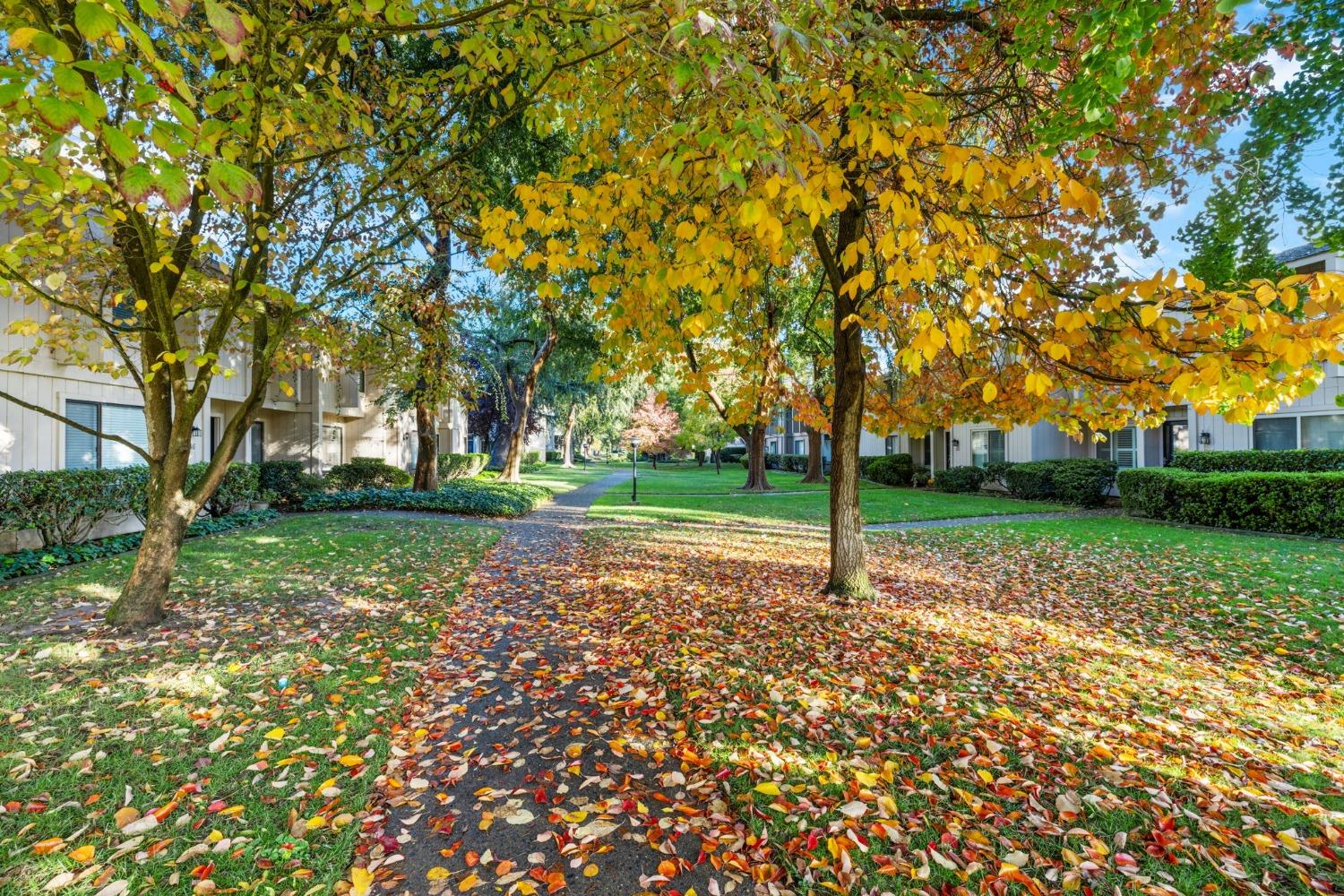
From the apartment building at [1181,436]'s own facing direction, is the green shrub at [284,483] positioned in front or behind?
in front

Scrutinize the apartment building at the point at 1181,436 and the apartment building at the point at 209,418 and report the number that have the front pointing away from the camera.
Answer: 0

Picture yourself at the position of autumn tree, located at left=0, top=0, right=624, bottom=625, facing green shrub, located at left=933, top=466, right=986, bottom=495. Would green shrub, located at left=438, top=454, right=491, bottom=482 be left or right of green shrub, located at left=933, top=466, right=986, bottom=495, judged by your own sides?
left

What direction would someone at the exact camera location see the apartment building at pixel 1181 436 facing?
facing the viewer and to the left of the viewer

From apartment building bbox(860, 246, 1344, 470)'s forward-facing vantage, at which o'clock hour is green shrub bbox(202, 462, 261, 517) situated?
The green shrub is roughly at 12 o'clock from the apartment building.

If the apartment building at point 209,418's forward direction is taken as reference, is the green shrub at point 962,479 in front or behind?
in front

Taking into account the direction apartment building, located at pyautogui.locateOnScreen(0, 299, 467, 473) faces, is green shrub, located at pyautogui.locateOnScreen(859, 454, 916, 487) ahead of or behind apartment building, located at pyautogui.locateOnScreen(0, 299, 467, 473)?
ahead

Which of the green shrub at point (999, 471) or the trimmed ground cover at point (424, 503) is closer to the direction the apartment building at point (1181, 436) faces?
the trimmed ground cover

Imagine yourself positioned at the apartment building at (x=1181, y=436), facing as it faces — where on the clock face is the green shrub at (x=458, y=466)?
The green shrub is roughly at 1 o'clock from the apartment building.

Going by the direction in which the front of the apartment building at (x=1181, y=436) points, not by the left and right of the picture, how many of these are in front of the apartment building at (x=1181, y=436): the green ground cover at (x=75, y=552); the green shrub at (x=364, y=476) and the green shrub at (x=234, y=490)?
3

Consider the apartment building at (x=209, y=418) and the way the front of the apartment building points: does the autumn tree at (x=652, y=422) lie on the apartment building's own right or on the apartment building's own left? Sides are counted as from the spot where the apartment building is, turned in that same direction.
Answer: on the apartment building's own left

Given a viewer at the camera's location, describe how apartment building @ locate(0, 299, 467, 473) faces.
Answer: facing the viewer and to the right of the viewer

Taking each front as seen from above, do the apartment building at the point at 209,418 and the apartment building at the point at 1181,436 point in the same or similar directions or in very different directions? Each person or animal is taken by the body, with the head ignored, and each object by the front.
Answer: very different directions
